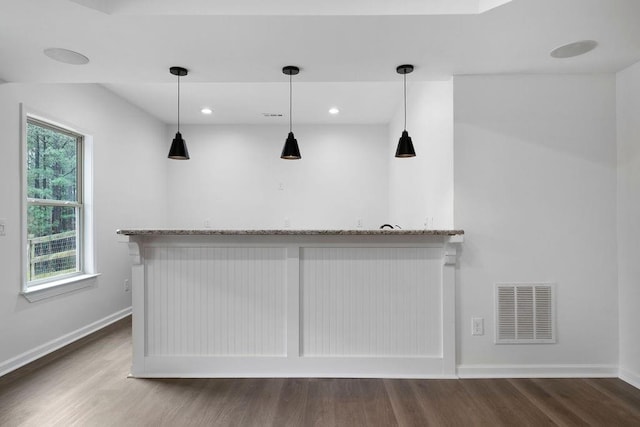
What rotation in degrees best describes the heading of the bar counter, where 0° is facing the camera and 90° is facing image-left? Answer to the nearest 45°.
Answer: approximately 0°

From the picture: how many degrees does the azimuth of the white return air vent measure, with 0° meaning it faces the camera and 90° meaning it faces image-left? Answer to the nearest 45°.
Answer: approximately 0°

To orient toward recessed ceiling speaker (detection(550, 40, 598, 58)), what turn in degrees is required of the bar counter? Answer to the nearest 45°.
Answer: approximately 90° to its left

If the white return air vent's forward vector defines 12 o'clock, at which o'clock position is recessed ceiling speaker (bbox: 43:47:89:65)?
The recessed ceiling speaker is roughly at 2 o'clock from the white return air vent.

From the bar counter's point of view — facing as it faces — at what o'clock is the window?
The window is roughly at 4 o'clock from the bar counter.
